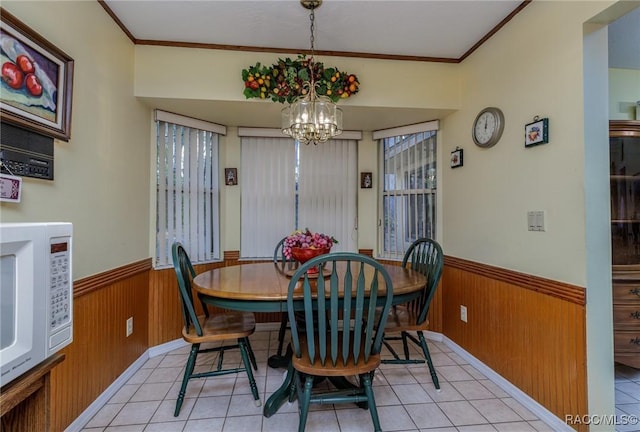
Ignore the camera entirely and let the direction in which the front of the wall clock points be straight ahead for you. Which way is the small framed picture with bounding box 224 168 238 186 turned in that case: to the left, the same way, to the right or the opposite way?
to the left

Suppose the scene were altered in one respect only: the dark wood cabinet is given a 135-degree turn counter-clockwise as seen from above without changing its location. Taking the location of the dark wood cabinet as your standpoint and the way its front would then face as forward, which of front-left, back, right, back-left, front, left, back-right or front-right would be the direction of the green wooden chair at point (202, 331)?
back-right

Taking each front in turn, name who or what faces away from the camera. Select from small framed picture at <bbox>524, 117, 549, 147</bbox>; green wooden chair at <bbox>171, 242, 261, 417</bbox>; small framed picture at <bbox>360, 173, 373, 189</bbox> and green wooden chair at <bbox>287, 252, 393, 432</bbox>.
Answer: green wooden chair at <bbox>287, 252, 393, 432</bbox>

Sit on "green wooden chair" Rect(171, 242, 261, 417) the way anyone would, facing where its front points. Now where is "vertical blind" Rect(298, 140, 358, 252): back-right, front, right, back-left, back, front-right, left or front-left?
front-left

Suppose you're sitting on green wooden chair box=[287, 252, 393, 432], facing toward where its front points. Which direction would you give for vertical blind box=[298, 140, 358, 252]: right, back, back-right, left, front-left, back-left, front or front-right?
front

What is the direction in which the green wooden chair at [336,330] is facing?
away from the camera

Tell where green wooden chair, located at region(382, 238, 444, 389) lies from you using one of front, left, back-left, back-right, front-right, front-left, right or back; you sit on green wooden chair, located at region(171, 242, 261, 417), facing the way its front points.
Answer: front

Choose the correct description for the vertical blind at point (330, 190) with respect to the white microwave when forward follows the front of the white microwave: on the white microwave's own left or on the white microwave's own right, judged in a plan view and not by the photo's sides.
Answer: on the white microwave's own left

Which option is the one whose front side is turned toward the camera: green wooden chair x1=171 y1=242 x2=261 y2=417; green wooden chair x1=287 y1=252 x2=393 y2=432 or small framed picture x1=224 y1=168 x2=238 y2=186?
the small framed picture

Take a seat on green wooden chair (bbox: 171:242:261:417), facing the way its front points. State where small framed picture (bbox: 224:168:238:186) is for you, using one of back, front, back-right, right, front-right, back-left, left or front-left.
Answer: left

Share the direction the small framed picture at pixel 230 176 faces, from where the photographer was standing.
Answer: facing the viewer

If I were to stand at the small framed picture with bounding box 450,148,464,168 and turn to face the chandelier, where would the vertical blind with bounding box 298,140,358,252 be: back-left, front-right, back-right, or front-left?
front-right

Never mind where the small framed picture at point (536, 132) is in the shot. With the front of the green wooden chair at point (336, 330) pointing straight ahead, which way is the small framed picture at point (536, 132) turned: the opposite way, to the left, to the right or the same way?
to the left

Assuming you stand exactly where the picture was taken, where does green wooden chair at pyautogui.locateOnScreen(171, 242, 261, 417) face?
facing to the right of the viewer
